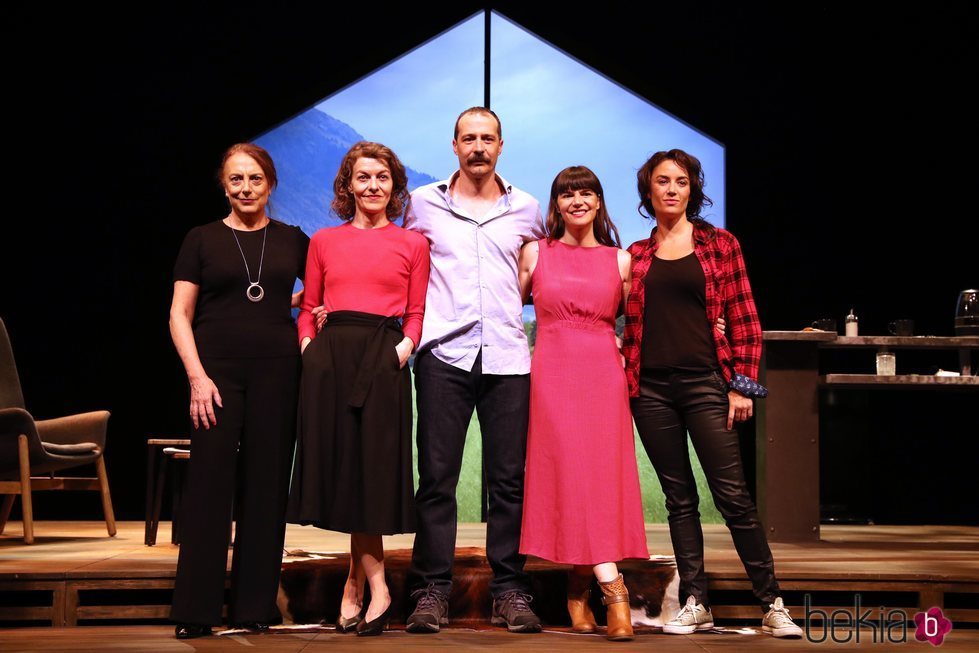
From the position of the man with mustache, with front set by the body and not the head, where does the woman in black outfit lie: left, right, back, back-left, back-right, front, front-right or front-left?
right

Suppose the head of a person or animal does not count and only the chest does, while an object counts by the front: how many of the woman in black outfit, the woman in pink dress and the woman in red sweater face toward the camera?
3

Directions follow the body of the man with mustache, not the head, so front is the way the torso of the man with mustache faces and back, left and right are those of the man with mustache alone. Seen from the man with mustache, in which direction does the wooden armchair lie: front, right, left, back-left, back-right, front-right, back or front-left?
back-right

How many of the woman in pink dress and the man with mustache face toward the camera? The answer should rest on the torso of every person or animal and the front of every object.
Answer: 2

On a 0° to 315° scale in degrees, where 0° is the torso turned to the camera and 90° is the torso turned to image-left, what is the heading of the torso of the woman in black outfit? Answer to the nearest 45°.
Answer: approximately 0°

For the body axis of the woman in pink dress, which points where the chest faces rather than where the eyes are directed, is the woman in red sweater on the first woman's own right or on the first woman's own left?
on the first woman's own right

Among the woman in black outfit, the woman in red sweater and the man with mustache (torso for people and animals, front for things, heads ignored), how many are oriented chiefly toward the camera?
3

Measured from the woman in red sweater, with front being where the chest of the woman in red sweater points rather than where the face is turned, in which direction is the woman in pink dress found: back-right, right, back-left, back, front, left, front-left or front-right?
left

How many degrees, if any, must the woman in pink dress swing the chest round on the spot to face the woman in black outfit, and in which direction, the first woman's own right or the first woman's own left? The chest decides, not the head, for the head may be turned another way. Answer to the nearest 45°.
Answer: approximately 90° to the first woman's own right

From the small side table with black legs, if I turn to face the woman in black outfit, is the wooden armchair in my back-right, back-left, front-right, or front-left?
back-right

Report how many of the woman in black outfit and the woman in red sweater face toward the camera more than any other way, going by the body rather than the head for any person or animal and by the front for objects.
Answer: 2

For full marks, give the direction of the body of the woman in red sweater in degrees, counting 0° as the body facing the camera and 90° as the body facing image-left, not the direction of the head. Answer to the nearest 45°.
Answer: approximately 0°
